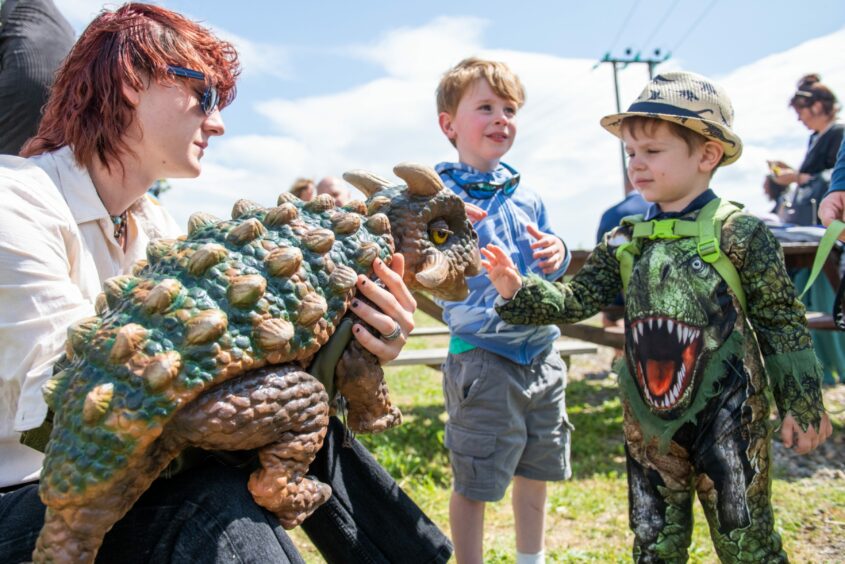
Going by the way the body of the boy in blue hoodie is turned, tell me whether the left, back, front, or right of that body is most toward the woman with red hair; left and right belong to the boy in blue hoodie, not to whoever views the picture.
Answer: right

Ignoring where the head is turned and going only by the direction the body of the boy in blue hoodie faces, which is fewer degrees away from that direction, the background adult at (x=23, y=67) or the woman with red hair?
the woman with red hair

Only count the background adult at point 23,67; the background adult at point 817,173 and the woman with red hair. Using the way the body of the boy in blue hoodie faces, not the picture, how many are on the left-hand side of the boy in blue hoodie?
1

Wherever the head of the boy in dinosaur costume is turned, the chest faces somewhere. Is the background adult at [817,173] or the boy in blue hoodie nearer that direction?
the boy in blue hoodie

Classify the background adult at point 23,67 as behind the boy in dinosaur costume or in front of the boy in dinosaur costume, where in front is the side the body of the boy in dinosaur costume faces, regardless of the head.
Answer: in front

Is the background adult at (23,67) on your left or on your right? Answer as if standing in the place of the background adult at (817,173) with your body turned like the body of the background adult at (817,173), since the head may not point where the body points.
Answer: on your left

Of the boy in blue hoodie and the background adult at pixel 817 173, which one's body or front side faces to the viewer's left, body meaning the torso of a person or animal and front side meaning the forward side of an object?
the background adult

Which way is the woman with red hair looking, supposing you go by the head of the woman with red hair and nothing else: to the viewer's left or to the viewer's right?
to the viewer's right

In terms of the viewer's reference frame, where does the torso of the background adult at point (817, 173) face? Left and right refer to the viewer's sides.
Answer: facing to the left of the viewer

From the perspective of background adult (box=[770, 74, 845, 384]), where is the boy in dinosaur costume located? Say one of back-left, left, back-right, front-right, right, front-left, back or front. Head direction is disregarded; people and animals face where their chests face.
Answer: left

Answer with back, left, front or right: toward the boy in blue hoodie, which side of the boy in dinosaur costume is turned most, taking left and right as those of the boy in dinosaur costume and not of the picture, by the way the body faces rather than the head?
right

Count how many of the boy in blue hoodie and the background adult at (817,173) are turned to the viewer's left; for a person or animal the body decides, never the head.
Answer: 1

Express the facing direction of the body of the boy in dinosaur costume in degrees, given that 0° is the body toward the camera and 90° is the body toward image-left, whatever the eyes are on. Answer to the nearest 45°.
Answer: approximately 45°

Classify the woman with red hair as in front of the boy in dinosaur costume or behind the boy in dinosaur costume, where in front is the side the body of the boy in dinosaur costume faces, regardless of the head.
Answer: in front

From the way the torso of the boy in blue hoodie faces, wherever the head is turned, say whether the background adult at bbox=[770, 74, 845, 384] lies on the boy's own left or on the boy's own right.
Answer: on the boy's own left
